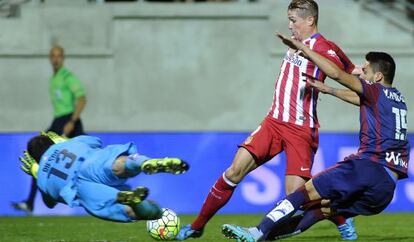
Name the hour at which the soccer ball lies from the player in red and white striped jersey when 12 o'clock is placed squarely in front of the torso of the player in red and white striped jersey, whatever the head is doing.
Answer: The soccer ball is roughly at 1 o'clock from the player in red and white striped jersey.

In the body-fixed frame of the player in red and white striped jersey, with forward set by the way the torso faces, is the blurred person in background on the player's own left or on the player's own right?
on the player's own right

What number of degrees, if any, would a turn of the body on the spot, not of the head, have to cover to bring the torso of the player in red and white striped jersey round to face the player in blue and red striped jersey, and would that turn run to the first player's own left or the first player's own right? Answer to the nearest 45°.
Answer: approximately 90° to the first player's own left

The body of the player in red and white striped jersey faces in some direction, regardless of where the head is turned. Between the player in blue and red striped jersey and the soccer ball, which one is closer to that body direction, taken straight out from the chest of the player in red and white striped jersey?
the soccer ball

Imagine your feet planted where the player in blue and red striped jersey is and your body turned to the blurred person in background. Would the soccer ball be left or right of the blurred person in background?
left

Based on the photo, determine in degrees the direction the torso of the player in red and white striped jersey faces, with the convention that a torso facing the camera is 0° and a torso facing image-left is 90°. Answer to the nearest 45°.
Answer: approximately 45°

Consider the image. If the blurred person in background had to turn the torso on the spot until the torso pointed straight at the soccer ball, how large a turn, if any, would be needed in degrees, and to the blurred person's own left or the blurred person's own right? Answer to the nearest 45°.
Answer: approximately 45° to the blurred person's own left
